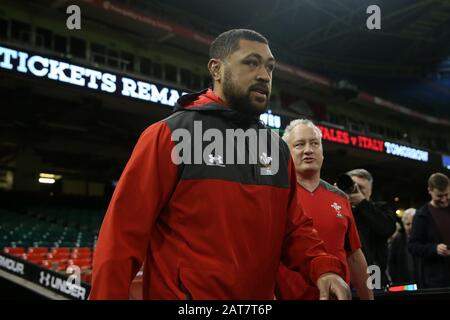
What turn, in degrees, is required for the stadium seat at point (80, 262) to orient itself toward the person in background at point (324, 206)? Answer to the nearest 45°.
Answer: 0° — it already faces them

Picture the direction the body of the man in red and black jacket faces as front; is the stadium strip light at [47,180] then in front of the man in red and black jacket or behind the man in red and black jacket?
behind

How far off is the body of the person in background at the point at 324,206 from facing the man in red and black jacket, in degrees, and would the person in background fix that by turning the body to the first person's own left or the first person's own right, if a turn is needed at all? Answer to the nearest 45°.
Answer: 0° — they already face them

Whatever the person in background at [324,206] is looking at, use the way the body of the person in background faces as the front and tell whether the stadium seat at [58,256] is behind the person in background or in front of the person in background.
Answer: behind

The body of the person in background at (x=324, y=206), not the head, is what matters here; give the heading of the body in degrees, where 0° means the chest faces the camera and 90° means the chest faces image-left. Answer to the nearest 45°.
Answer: approximately 0°

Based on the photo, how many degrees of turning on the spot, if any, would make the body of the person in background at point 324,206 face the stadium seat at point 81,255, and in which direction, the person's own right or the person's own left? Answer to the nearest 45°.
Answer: approximately 135° to the person's own right

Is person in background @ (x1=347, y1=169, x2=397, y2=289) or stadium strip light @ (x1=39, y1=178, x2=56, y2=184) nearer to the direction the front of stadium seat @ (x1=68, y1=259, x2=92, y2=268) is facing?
the person in background

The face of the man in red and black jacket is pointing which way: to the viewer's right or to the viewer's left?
to the viewer's right

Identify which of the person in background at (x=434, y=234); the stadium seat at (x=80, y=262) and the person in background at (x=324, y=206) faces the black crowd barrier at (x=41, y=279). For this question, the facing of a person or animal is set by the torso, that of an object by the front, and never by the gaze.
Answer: the stadium seat

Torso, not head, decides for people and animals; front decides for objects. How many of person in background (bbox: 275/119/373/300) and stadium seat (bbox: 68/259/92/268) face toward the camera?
2
